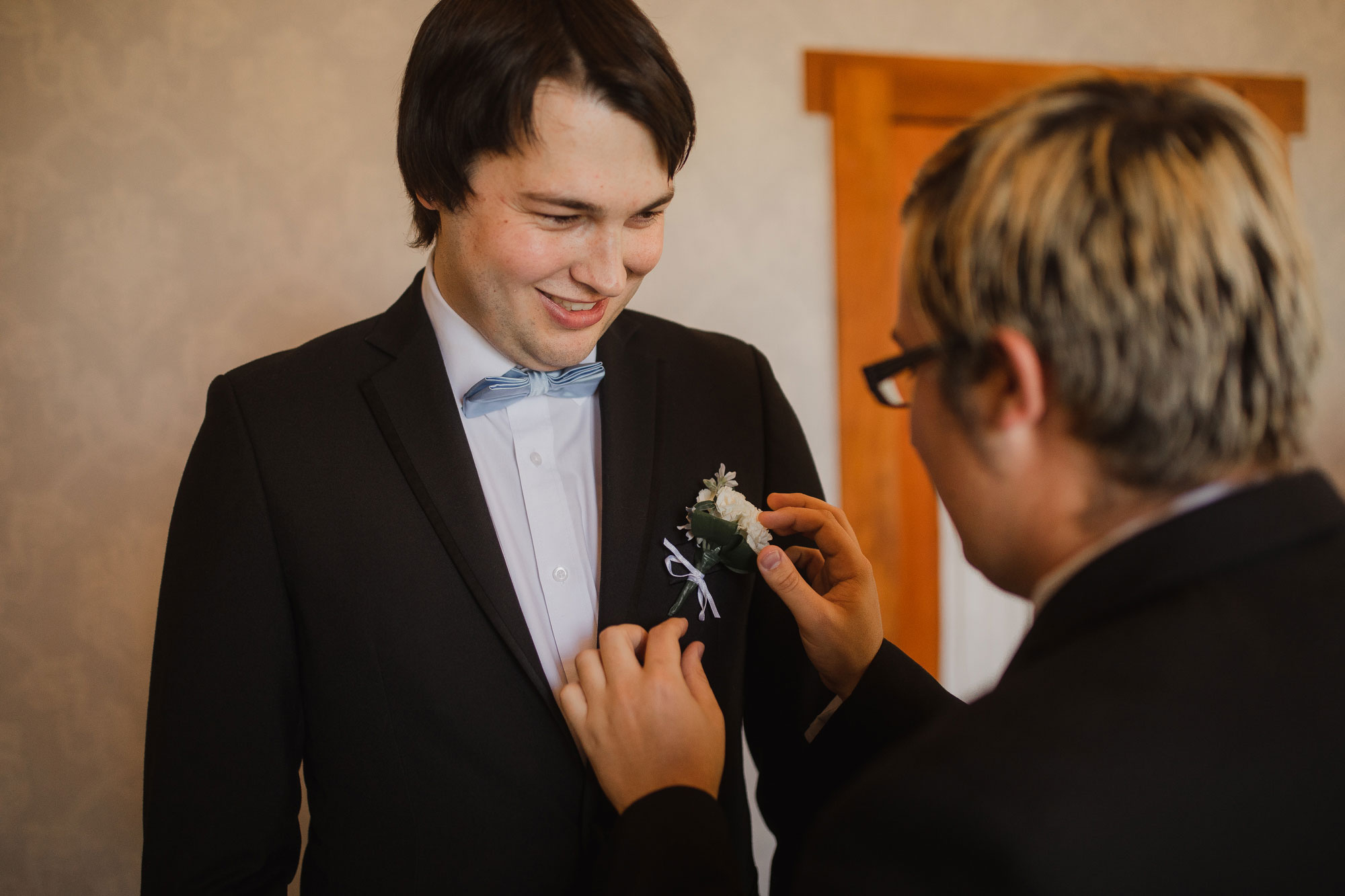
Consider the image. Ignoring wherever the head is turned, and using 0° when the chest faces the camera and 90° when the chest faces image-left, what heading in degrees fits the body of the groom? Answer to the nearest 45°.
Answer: approximately 315°

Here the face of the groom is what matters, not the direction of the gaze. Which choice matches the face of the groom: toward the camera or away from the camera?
toward the camera
